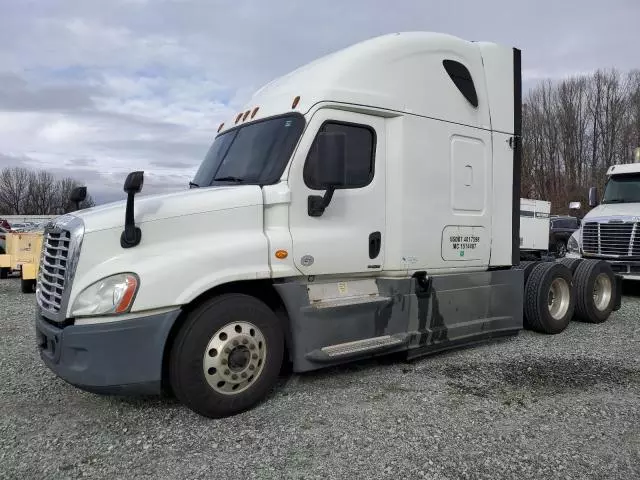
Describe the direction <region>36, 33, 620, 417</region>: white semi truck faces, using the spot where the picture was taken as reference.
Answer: facing the viewer and to the left of the viewer

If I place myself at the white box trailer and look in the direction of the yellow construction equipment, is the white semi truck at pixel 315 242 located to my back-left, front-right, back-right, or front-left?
front-left

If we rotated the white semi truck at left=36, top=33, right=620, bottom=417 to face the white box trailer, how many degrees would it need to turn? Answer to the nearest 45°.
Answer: approximately 180°

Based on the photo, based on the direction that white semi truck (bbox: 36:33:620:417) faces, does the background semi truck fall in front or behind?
behind

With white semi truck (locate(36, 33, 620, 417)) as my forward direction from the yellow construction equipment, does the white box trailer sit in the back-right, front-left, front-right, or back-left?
front-left

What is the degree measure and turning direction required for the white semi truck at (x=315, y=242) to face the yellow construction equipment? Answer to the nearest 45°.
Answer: approximately 90° to its right
